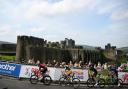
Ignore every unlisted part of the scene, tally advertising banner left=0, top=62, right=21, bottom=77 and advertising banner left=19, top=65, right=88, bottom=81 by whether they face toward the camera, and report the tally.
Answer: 2

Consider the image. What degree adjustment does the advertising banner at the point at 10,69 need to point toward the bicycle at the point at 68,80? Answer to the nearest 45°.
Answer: approximately 45° to its left

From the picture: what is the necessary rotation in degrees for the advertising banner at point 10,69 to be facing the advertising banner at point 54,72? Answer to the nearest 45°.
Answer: approximately 90° to its left

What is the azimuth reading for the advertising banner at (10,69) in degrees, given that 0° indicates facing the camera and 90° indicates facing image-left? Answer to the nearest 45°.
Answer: approximately 0°

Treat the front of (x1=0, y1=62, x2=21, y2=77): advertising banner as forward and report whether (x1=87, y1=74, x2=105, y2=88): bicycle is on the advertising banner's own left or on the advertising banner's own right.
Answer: on the advertising banner's own left

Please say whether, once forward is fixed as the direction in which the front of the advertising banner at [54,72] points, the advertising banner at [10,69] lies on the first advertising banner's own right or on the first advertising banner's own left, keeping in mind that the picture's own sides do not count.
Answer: on the first advertising banner's own right

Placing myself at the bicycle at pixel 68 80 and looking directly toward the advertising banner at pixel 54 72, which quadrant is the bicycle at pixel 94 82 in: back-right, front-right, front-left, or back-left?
back-right
